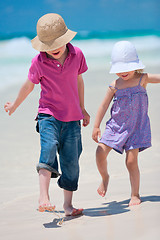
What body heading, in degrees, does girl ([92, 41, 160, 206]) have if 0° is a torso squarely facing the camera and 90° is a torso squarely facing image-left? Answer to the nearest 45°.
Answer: approximately 0°
